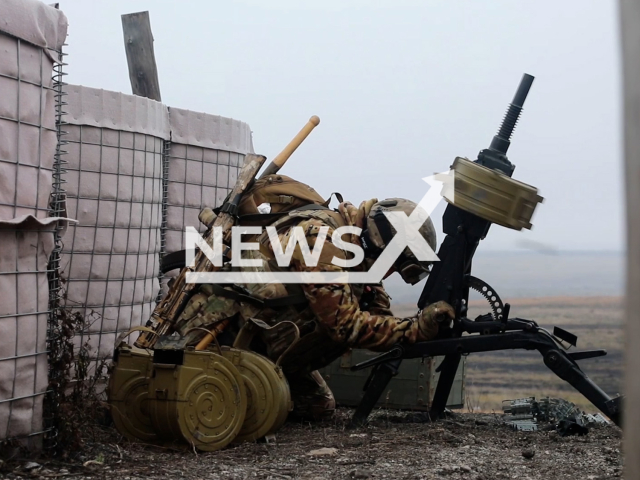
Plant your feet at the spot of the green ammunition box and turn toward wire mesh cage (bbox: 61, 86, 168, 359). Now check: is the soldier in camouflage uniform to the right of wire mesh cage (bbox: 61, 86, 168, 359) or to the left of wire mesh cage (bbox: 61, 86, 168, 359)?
left

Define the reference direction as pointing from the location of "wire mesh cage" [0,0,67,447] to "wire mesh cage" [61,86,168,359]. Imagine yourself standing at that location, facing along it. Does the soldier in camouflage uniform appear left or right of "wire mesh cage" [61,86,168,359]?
right

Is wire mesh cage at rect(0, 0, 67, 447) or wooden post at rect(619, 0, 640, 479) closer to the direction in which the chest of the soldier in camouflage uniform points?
the wooden post

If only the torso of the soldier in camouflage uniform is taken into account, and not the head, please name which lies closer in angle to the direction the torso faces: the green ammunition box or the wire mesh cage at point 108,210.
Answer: the green ammunition box

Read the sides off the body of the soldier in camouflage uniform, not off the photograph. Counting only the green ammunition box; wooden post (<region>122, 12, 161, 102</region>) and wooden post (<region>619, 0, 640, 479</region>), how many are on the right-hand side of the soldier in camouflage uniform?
1

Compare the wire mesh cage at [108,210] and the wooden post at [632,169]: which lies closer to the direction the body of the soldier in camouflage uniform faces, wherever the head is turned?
the wooden post

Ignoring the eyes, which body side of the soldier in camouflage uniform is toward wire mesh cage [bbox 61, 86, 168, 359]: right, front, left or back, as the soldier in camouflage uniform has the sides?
back

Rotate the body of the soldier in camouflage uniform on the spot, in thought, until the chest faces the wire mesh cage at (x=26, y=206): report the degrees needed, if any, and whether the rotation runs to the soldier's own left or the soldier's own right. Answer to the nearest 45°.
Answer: approximately 135° to the soldier's own right

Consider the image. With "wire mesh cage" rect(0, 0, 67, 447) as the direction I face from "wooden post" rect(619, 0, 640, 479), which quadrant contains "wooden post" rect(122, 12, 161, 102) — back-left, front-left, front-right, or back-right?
front-right

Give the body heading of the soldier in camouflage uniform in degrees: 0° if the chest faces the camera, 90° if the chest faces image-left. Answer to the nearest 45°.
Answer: approximately 270°

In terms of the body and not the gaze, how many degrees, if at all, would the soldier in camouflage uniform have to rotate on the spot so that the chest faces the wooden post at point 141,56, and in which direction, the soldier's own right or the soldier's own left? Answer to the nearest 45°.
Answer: approximately 135° to the soldier's own left

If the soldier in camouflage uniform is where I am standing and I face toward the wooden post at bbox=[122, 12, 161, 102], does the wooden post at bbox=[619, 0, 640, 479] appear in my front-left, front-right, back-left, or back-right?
back-left

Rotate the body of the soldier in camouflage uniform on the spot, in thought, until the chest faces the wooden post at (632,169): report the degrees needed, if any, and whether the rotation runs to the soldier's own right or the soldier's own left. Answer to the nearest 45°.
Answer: approximately 90° to the soldier's own right
